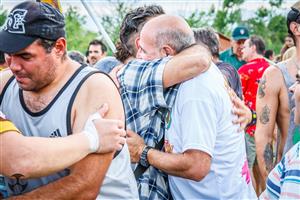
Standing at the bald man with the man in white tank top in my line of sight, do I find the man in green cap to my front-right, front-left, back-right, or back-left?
back-right

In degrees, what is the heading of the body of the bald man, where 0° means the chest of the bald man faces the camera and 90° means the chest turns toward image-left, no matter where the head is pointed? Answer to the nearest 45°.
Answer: approximately 90°

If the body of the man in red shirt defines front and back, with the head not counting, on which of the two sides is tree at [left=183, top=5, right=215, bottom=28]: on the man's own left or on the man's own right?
on the man's own right

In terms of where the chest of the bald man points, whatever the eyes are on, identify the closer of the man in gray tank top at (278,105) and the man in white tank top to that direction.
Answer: the man in white tank top

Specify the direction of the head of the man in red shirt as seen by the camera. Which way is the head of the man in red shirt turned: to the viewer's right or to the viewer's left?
to the viewer's left

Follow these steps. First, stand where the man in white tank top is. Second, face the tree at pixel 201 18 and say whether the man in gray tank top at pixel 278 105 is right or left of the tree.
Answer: right

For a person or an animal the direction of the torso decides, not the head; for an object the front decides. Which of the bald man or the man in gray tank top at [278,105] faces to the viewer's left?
the bald man

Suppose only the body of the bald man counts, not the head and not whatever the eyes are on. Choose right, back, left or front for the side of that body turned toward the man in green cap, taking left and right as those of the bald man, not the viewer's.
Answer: right
